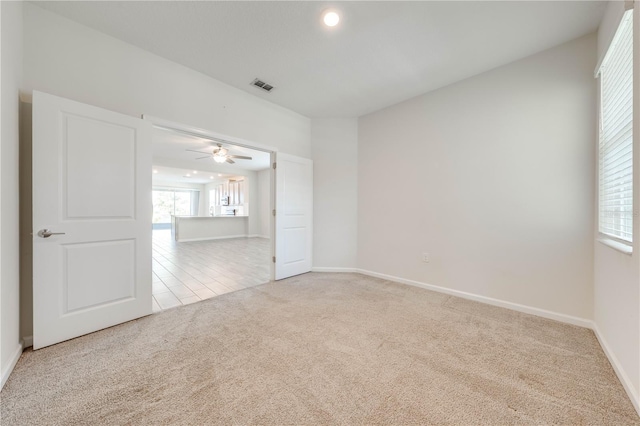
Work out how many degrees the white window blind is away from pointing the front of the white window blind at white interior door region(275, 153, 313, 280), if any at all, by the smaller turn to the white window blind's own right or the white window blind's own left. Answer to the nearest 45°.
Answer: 0° — it already faces it

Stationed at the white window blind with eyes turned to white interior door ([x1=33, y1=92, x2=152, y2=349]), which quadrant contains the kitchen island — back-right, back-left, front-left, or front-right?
front-right

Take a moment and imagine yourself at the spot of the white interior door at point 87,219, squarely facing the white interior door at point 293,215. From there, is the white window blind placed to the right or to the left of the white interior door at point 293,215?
right

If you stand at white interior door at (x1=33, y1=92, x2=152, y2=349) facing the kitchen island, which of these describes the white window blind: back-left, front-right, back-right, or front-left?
back-right

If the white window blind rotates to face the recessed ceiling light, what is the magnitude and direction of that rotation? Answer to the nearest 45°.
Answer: approximately 45° to its left

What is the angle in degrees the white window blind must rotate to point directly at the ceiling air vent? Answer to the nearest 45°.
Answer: approximately 45° to its left

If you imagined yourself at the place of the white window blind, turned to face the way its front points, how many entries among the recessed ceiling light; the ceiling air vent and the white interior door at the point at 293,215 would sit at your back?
0

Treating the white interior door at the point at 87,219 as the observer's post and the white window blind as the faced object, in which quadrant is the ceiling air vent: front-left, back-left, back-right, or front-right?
front-left

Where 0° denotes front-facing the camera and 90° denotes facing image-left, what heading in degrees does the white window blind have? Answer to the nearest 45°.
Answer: approximately 90°

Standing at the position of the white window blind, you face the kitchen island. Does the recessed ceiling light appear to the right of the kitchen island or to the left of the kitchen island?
left

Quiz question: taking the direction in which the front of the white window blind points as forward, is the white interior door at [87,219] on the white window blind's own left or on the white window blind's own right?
on the white window blind's own left

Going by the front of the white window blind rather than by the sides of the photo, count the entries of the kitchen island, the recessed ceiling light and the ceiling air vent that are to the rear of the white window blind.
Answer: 0

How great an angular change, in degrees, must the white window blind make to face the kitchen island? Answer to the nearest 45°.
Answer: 0° — it already faces it
